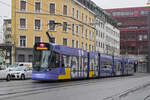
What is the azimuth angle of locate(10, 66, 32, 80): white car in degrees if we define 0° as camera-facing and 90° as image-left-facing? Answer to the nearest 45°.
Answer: approximately 45°

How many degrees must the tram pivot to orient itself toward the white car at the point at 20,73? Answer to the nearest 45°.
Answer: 0° — it already faces it

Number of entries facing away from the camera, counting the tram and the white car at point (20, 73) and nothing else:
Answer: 0

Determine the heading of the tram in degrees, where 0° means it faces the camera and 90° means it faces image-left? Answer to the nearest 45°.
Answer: approximately 45°

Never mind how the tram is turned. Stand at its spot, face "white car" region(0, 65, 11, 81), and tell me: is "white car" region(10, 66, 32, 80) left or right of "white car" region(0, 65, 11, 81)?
right
